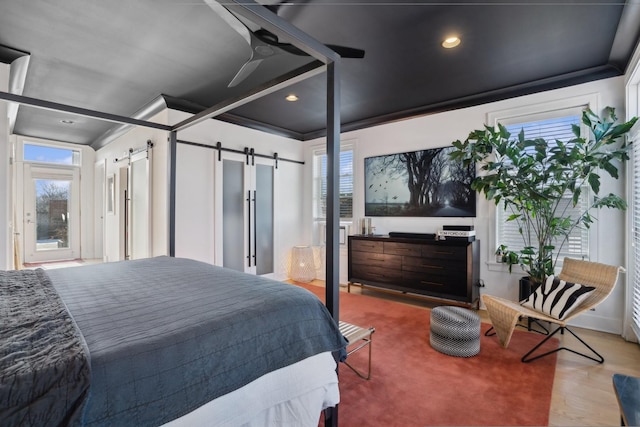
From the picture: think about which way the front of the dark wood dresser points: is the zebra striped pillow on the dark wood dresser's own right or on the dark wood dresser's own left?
on the dark wood dresser's own left

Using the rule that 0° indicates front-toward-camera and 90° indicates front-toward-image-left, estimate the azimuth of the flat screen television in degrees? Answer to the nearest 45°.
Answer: approximately 45°

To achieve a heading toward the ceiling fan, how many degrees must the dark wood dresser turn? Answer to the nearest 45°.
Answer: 0° — it already faces it
